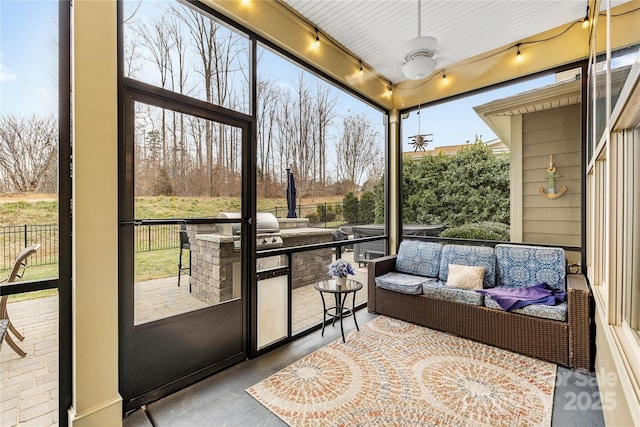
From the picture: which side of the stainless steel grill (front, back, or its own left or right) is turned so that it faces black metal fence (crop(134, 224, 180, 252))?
back

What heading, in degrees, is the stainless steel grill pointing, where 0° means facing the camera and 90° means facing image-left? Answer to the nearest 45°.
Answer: approximately 315°

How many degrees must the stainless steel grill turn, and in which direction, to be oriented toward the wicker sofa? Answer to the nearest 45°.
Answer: approximately 45° to its left

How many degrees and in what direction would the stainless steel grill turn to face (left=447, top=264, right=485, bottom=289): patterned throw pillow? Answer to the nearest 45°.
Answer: approximately 45° to its left

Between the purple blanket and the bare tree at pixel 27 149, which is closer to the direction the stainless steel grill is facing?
the purple blanket

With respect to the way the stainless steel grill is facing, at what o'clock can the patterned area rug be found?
The patterned area rug is roughly at 12 o'clock from the stainless steel grill.

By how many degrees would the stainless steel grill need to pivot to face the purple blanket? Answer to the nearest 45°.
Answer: approximately 45° to its left
